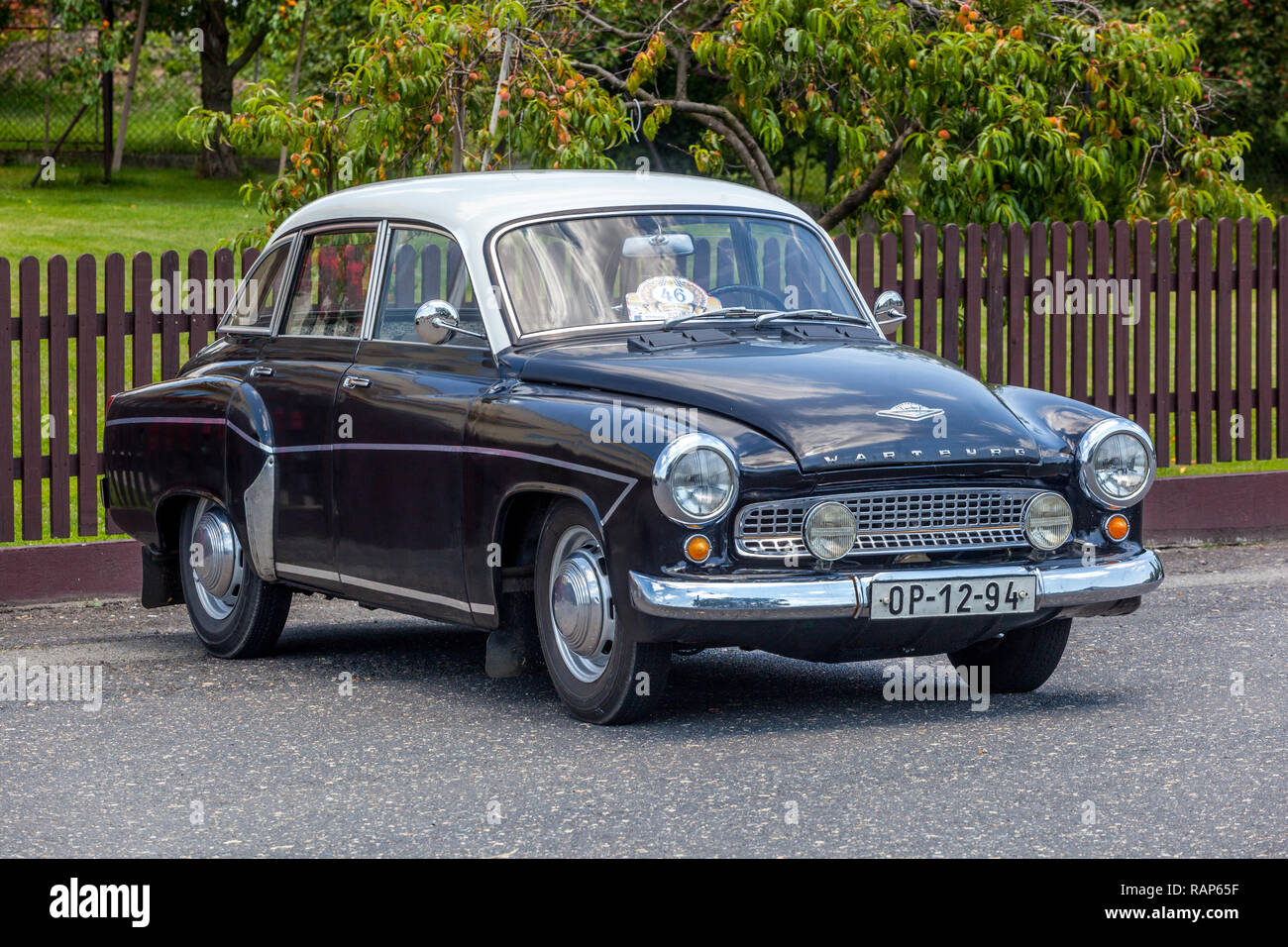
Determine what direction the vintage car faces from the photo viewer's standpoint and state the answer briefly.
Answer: facing the viewer and to the right of the viewer

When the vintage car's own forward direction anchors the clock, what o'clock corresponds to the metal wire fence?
The metal wire fence is roughly at 7 o'clock from the vintage car.
